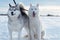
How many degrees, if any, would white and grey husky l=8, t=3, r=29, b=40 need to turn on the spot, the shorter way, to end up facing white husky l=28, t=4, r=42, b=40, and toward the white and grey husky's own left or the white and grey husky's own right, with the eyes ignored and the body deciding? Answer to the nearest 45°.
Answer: approximately 135° to the white and grey husky's own left

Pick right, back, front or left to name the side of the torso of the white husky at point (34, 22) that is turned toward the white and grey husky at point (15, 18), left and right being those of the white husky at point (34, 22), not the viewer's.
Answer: right

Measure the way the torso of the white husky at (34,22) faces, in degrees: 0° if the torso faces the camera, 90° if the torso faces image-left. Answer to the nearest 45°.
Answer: approximately 0°
